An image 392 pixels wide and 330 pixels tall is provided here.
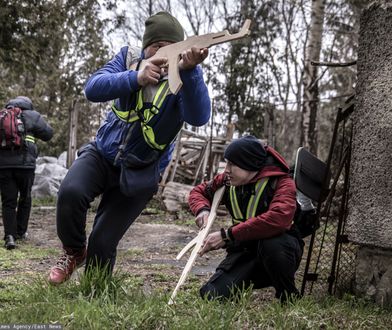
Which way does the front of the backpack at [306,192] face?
to the viewer's right

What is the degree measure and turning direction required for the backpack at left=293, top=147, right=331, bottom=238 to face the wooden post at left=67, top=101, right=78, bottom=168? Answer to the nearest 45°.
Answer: approximately 135° to its left

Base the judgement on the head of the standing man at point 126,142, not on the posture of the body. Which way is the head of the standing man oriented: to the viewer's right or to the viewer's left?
to the viewer's right

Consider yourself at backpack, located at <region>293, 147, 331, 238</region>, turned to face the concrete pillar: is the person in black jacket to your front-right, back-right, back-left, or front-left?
back-left

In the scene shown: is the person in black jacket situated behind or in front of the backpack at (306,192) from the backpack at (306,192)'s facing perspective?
behind

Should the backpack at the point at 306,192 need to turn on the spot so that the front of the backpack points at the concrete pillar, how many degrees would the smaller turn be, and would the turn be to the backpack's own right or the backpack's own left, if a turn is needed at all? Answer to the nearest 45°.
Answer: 0° — it already faces it
